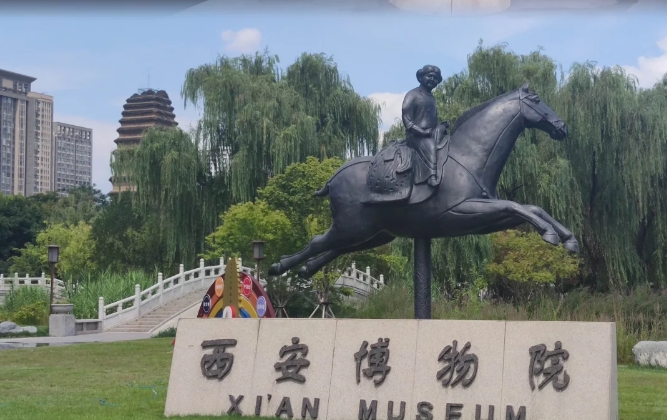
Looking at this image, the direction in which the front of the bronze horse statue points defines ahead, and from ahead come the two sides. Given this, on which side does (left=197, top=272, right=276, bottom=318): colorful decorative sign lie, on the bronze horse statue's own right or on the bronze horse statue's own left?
on the bronze horse statue's own left

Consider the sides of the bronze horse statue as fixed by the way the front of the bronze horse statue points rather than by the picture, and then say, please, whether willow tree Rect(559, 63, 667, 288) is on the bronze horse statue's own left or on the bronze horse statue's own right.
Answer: on the bronze horse statue's own left

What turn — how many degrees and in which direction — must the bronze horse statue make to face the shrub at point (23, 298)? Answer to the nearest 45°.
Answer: approximately 135° to its left

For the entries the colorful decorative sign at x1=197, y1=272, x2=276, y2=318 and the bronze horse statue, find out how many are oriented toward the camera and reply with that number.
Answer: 1

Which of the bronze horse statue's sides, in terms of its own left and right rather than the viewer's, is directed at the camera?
right

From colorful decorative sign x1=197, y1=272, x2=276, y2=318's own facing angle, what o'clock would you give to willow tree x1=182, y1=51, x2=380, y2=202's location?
The willow tree is roughly at 6 o'clock from the colorful decorative sign.

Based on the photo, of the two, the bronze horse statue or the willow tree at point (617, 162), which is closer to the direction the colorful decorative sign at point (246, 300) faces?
the bronze horse statue

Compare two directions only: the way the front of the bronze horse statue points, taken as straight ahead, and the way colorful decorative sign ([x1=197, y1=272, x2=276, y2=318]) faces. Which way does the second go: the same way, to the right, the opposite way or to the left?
to the right

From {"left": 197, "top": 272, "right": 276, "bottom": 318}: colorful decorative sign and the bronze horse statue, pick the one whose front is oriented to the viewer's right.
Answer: the bronze horse statue

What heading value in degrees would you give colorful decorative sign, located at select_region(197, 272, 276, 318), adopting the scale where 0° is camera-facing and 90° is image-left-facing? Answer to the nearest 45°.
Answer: approximately 0°
